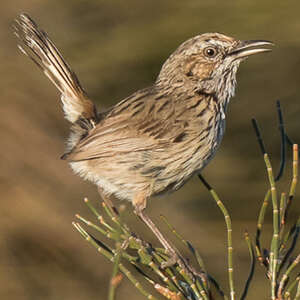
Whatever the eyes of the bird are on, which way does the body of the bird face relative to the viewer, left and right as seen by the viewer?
facing to the right of the viewer
